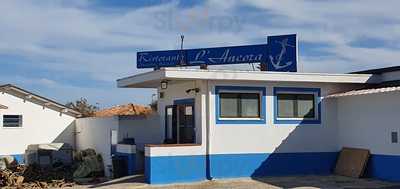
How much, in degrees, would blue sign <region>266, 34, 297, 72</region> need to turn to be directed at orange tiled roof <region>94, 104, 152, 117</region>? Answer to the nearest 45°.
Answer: approximately 135° to its right

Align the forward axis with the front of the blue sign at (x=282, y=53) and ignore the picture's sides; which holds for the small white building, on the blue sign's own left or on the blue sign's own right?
on the blue sign's own right

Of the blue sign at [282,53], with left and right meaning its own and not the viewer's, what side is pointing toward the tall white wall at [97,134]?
right

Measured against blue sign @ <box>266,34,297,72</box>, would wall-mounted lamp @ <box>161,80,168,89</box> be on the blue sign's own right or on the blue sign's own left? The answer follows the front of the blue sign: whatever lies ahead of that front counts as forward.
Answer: on the blue sign's own right

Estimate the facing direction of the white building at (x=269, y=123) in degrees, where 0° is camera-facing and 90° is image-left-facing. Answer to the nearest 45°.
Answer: approximately 45°
